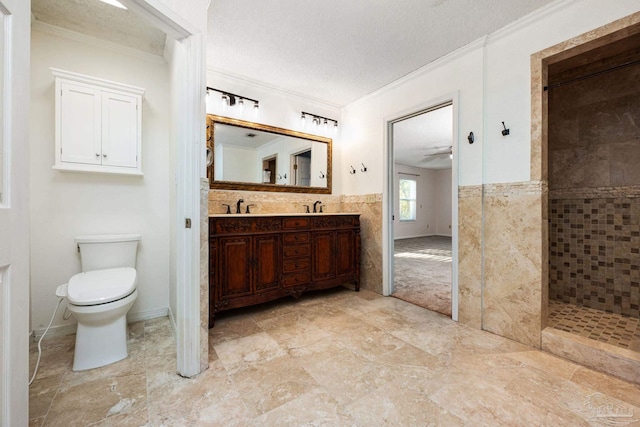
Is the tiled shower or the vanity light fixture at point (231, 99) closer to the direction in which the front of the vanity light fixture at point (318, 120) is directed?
the tiled shower

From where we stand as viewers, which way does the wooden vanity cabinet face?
facing the viewer and to the right of the viewer

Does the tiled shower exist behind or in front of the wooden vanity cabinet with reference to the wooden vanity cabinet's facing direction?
in front

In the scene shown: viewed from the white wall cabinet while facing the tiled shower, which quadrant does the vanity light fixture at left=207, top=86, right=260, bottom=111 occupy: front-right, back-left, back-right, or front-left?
front-left

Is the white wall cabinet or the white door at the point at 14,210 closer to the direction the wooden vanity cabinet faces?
the white door

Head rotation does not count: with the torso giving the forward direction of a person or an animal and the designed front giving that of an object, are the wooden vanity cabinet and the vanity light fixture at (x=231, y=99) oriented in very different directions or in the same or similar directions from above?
same or similar directions

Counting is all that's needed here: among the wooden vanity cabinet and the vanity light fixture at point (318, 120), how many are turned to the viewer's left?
0

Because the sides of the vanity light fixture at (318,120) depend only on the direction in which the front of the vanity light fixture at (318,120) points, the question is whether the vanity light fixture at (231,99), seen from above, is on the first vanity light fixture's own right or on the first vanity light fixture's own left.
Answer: on the first vanity light fixture's own right

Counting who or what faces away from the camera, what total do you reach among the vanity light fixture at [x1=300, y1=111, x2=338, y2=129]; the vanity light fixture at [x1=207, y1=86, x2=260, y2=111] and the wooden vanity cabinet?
0

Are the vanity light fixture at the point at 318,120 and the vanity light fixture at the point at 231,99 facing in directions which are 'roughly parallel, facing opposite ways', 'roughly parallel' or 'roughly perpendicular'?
roughly parallel

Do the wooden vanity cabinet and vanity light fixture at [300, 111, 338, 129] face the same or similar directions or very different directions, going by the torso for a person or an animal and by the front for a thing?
same or similar directions
